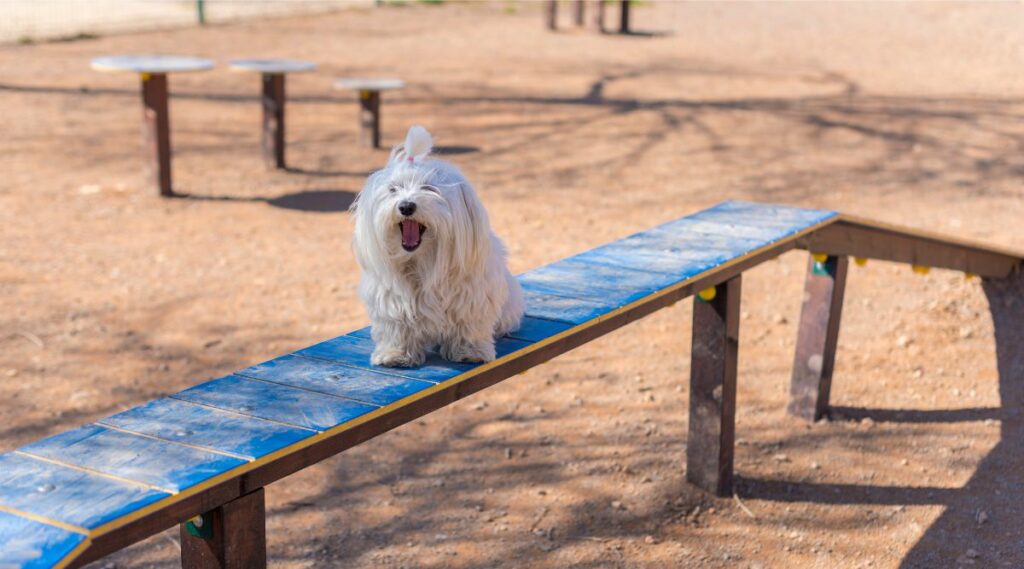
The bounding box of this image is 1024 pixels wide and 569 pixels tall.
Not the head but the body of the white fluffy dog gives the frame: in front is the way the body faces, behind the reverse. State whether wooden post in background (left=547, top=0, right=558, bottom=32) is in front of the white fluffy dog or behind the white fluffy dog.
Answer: behind

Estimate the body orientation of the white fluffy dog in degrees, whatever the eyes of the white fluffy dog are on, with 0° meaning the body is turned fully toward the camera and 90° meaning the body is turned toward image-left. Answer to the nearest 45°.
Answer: approximately 45°
